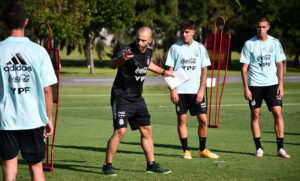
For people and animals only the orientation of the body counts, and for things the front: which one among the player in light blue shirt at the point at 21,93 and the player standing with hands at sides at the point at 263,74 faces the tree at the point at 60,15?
the player in light blue shirt

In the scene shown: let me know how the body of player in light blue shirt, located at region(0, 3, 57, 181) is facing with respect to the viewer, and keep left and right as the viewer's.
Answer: facing away from the viewer

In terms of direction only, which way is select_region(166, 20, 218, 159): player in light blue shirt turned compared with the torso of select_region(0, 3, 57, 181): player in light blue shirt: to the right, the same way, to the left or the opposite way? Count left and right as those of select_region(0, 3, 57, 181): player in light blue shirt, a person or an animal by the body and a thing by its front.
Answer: the opposite way

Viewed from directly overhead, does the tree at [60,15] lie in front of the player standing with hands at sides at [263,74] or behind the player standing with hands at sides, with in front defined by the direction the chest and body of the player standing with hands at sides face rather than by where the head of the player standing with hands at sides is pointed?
behind

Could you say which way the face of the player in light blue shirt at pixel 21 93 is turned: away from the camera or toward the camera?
away from the camera
